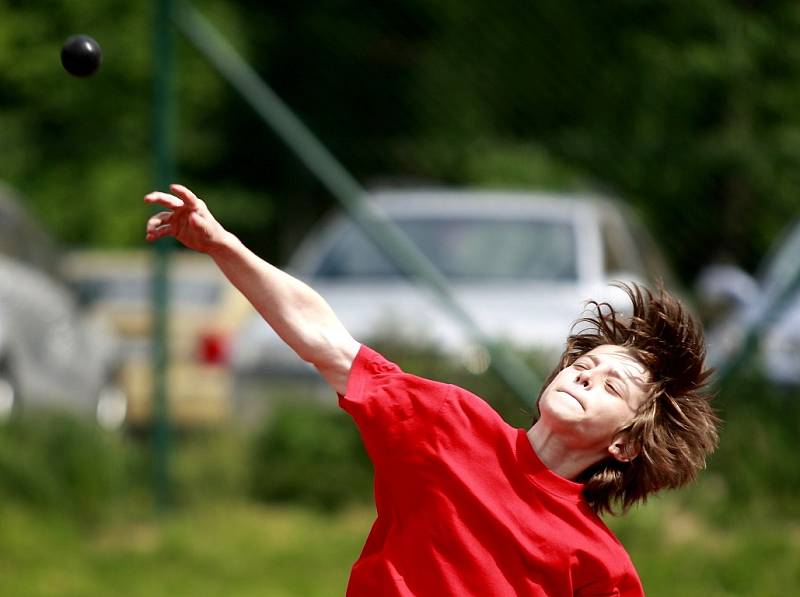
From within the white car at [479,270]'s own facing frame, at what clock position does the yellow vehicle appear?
The yellow vehicle is roughly at 3 o'clock from the white car.

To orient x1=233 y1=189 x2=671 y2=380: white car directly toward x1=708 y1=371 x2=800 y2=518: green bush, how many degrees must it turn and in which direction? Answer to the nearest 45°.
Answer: approximately 90° to its left

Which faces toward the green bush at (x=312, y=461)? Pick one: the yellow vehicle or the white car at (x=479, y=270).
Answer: the white car

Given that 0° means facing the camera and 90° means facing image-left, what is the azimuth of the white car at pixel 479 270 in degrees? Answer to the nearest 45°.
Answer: approximately 45°

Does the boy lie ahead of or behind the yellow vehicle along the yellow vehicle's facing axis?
behind

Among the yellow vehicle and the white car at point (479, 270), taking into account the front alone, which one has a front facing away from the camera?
the yellow vehicle

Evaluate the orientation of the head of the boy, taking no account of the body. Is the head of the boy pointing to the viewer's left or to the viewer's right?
to the viewer's left

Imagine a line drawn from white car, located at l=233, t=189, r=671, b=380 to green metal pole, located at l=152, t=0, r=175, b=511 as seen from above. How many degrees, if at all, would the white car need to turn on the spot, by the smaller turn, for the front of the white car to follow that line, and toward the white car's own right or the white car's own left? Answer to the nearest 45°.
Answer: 0° — it already faces it

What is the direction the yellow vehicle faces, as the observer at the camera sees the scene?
facing away from the viewer

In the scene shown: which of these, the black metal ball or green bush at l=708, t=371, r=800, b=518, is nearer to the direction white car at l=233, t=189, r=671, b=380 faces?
the black metal ball

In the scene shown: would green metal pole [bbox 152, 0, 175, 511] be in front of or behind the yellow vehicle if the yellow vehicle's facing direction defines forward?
behind

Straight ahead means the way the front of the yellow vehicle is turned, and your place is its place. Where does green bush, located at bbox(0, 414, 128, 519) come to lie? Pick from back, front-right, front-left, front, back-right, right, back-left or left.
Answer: back

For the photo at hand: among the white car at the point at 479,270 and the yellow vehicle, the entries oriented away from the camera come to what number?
1

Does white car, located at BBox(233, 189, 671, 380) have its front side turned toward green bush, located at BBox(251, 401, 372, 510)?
yes
